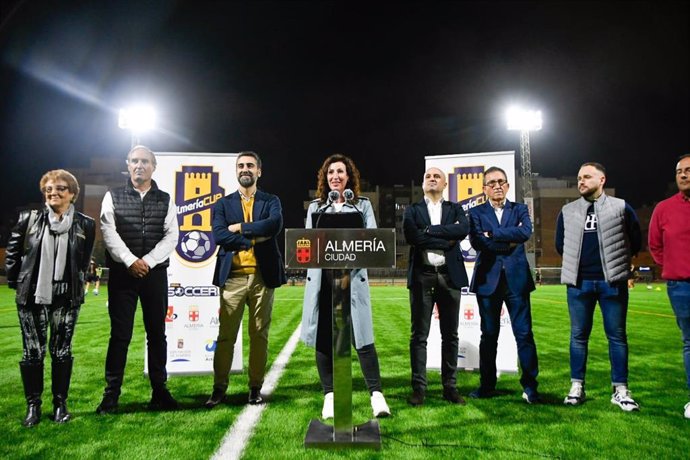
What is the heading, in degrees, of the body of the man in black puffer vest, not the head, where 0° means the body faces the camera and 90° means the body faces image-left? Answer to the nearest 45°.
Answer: approximately 0°

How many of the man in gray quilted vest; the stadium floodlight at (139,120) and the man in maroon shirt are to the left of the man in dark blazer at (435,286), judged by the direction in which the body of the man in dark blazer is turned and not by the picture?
2

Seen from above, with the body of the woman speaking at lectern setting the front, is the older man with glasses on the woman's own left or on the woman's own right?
on the woman's own left

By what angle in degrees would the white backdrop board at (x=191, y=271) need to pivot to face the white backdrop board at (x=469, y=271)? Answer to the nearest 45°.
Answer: approximately 90° to its left

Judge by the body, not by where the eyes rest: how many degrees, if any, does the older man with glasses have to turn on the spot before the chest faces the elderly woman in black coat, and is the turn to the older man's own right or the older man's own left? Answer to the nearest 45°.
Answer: approximately 45° to the older man's own right

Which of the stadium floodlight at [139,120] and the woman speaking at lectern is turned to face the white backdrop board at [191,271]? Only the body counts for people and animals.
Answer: the stadium floodlight

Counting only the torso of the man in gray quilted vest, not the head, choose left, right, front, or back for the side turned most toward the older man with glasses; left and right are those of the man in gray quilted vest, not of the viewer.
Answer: right

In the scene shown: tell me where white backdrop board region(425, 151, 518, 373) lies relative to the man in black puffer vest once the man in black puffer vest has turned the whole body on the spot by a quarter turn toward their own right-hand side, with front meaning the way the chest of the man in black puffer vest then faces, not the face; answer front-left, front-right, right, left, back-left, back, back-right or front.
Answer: back

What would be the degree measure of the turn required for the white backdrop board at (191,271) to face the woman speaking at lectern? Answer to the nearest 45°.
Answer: approximately 45° to its left

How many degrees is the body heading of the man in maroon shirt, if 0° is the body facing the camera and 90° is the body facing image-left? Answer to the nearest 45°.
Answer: approximately 0°
